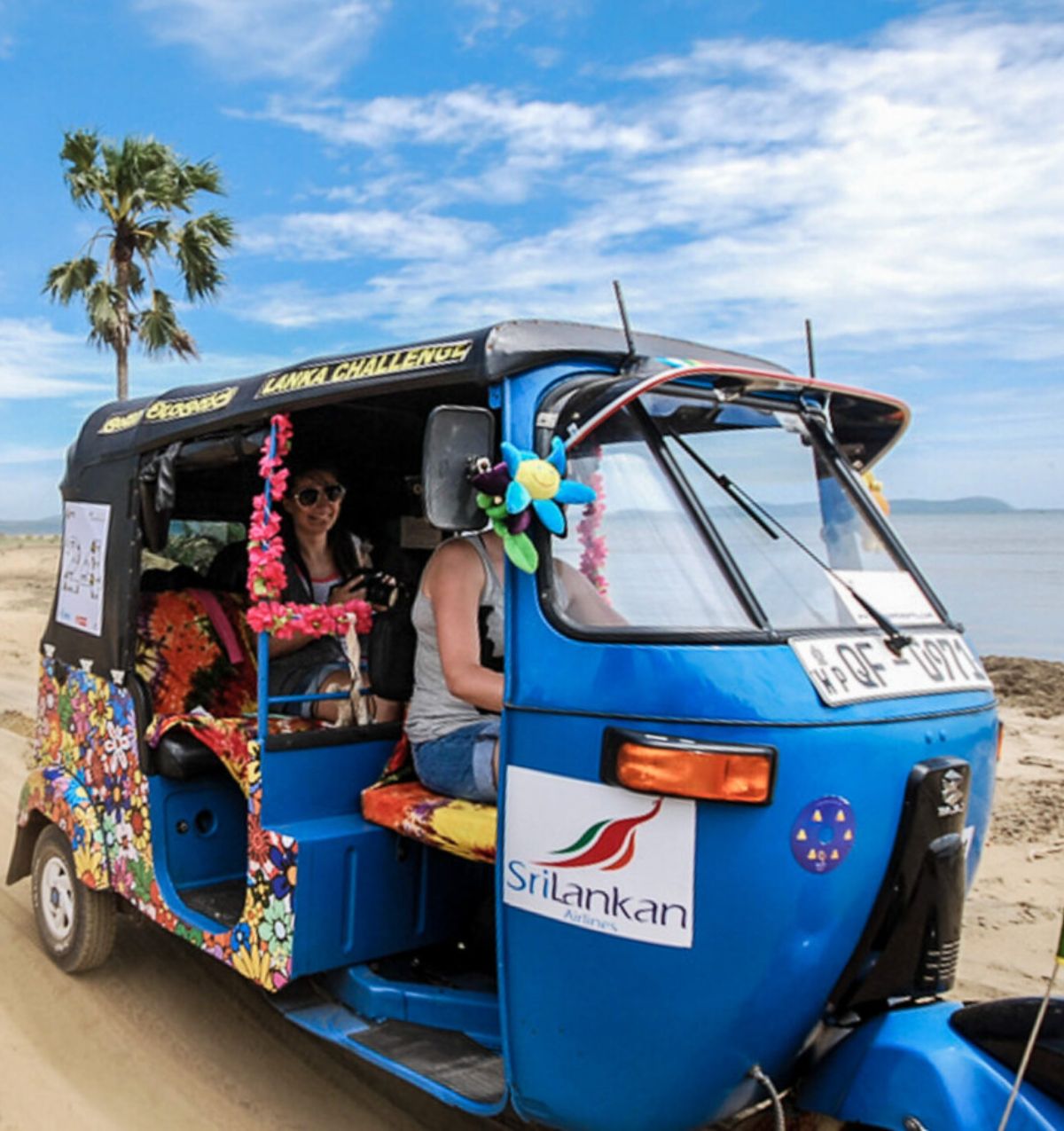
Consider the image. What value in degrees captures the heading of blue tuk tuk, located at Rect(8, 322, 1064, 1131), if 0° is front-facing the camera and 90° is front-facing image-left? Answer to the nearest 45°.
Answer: approximately 315°

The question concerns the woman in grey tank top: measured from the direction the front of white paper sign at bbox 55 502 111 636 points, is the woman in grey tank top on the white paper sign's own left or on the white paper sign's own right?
on the white paper sign's own left

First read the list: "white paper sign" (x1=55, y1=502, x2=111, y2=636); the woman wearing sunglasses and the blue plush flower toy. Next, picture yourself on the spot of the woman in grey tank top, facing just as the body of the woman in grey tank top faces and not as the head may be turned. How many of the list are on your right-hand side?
1

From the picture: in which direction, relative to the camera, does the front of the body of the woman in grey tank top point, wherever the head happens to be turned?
to the viewer's right

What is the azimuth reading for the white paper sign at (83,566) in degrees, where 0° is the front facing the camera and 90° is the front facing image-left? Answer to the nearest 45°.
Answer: approximately 45°

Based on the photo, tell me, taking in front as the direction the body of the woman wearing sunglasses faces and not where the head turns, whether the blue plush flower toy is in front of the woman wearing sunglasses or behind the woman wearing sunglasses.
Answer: in front

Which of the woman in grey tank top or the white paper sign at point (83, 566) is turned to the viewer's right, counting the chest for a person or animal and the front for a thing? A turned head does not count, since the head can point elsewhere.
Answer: the woman in grey tank top

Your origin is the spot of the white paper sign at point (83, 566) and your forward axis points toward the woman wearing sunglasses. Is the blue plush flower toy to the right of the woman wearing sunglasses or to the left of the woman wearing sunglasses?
right

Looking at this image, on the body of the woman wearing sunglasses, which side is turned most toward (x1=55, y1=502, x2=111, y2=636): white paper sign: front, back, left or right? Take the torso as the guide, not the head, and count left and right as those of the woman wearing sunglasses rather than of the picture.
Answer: right

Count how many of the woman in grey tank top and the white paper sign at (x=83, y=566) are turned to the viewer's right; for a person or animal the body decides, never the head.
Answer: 1

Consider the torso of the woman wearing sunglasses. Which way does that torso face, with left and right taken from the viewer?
facing the viewer and to the right of the viewer
